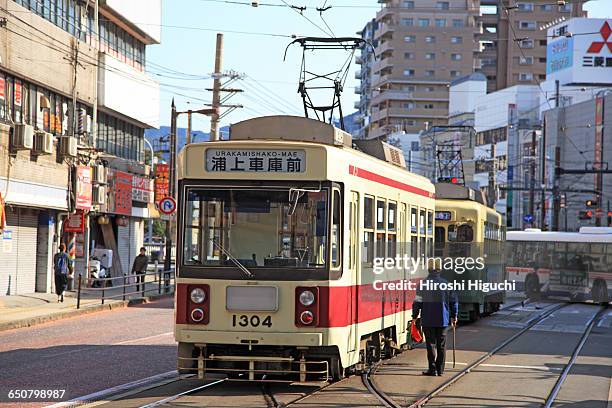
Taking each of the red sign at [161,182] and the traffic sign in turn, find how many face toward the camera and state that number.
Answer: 2

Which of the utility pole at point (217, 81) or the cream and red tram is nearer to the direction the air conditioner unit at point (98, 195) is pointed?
the cream and red tram

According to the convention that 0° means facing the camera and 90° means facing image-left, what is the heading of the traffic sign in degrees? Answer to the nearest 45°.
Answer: approximately 0°

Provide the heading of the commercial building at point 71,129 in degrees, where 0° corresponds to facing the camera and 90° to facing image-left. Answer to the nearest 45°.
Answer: approximately 315°

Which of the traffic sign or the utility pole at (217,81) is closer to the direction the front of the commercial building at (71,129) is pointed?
the traffic sign

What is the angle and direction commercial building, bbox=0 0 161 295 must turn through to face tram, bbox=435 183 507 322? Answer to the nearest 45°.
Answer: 0° — it already faces it

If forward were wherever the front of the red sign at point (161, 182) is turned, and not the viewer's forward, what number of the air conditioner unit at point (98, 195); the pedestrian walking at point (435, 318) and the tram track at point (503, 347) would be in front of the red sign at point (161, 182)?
3

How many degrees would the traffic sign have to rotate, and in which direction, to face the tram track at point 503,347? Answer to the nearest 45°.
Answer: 0° — it already faces it

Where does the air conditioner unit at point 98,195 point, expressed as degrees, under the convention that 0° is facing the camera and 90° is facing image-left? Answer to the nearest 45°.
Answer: approximately 315°
